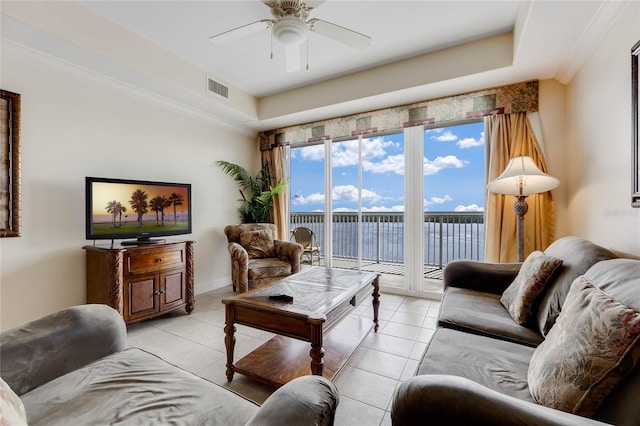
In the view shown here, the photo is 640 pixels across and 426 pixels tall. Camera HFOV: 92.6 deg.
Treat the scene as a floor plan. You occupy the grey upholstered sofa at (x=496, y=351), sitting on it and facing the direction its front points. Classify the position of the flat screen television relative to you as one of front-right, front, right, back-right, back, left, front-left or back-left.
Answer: front

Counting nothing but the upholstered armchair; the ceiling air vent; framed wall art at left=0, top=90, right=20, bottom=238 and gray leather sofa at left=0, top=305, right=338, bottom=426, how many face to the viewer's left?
0

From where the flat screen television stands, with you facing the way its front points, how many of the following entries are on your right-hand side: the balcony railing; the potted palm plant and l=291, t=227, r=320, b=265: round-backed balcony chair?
0

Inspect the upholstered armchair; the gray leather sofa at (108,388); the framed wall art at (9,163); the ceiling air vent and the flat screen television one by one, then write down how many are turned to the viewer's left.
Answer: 0

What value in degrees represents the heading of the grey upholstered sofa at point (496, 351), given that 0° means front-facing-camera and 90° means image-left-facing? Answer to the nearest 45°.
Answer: approximately 90°

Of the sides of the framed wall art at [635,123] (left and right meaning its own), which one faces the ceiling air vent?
front

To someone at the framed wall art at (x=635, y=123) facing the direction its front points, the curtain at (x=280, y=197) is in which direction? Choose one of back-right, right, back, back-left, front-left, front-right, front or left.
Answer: front

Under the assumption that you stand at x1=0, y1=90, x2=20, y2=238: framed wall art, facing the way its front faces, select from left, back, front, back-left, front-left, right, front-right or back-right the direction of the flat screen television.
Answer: front-left

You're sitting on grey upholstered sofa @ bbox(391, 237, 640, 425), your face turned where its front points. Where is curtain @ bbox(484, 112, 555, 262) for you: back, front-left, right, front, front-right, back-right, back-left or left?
right

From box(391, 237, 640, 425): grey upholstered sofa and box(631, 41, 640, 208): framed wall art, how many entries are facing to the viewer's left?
2

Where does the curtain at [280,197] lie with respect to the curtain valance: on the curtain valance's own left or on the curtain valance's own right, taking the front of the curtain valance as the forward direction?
on the curtain valance's own right

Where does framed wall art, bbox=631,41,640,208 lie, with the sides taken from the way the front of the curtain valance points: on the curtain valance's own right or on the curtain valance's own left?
on the curtain valance's own left

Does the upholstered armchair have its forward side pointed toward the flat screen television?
no

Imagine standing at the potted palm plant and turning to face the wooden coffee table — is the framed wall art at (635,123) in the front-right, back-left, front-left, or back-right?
front-left

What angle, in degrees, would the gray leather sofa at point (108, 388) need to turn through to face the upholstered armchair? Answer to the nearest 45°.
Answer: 0° — it already faces it
